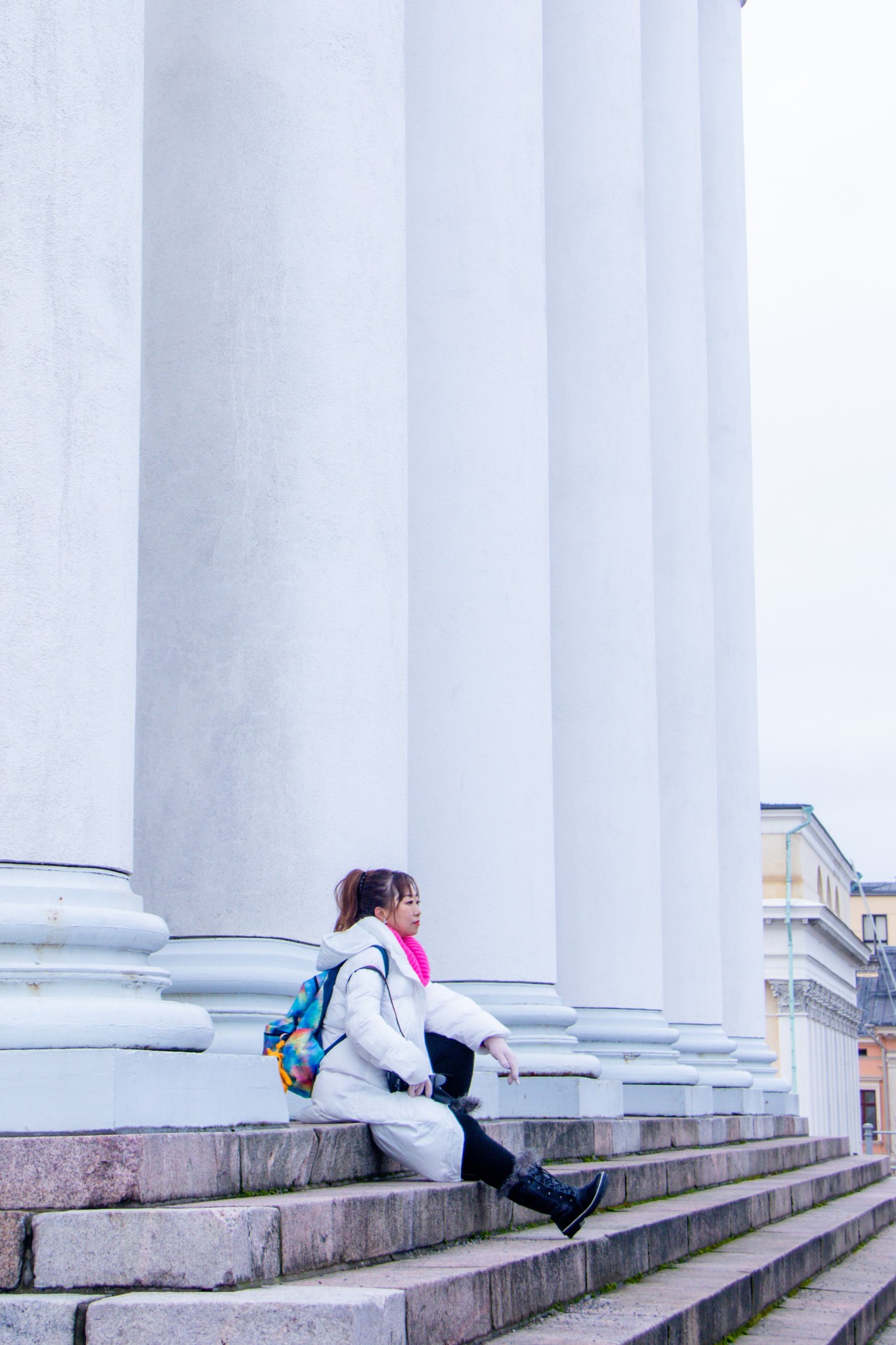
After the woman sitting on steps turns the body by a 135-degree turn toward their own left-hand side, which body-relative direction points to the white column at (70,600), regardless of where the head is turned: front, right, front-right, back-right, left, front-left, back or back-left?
left

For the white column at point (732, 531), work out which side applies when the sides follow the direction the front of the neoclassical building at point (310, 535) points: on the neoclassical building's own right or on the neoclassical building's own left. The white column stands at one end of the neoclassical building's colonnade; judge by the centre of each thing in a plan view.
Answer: on the neoclassical building's own left

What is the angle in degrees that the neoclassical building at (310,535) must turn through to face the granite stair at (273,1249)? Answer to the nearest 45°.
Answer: approximately 45° to its right

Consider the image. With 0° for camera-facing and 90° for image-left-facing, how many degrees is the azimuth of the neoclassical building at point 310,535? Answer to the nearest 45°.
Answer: approximately 315°

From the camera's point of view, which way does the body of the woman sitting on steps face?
to the viewer's right

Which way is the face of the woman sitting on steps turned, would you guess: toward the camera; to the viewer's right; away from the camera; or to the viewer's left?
to the viewer's right

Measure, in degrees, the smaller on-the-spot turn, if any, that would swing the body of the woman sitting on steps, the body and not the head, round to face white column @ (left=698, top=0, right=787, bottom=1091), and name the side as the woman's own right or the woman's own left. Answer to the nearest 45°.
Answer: approximately 90° to the woman's own left
